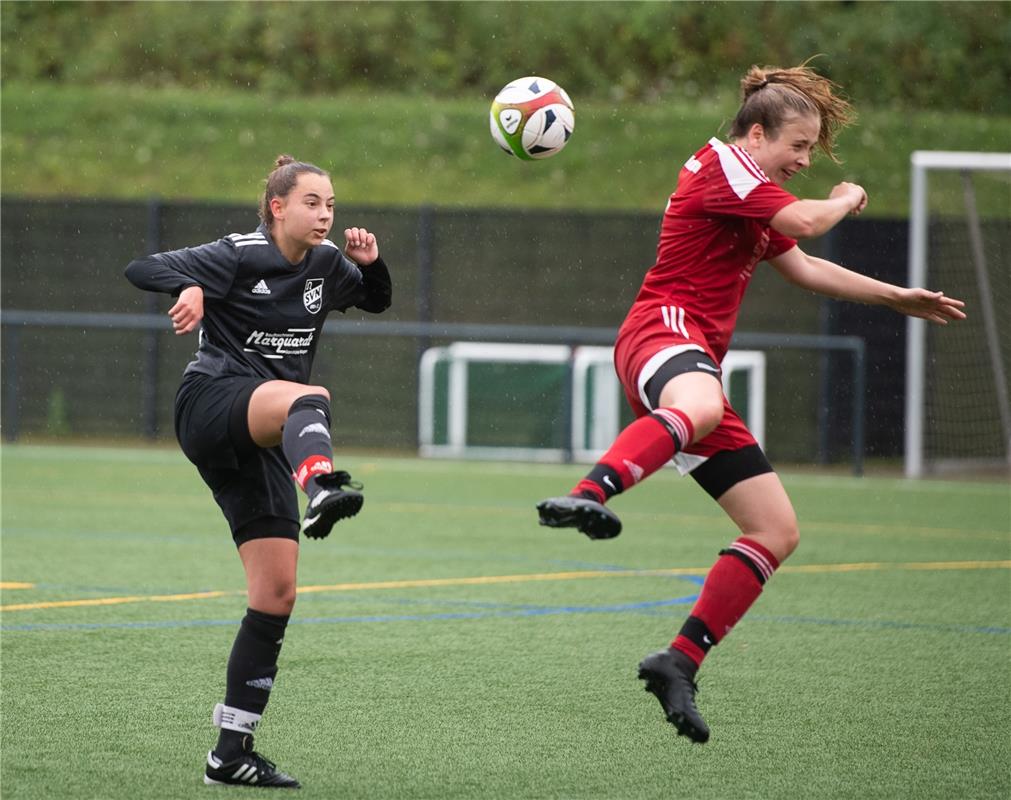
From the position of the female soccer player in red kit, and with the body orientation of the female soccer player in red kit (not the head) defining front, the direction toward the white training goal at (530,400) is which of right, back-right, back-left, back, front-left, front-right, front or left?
left

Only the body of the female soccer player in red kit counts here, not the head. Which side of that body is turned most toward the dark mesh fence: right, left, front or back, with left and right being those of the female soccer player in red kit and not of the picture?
left

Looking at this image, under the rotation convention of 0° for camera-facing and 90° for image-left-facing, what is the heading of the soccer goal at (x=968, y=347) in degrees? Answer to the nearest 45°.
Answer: approximately 0°

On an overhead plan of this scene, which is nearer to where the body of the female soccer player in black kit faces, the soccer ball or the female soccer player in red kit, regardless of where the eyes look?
the female soccer player in red kit

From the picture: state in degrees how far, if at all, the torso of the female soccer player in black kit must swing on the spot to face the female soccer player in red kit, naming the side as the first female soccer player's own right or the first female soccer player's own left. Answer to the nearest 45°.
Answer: approximately 45° to the first female soccer player's own left

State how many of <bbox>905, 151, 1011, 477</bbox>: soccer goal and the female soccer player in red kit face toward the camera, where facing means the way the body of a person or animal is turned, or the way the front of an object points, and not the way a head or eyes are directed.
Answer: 1

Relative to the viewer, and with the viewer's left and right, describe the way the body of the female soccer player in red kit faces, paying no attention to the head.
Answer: facing to the right of the viewer

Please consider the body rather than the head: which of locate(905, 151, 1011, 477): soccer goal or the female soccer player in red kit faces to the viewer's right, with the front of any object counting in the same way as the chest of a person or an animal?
the female soccer player in red kit

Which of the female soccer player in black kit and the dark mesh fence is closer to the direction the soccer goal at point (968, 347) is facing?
the female soccer player in black kit

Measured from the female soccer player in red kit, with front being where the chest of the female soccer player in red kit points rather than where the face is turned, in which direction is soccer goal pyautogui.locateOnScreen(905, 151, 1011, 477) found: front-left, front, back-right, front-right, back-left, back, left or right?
left

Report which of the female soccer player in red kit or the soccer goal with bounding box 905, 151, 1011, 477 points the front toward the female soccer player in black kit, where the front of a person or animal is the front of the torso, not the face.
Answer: the soccer goal

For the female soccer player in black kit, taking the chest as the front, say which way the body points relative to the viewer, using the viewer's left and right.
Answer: facing the viewer and to the right of the viewer
